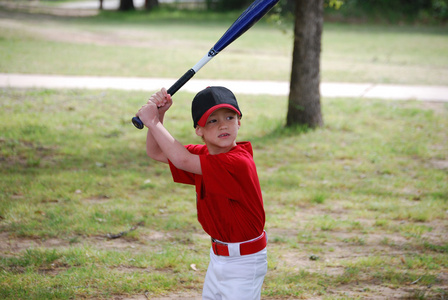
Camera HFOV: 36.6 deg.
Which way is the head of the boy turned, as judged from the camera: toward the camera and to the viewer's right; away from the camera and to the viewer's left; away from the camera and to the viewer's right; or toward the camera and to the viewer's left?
toward the camera and to the viewer's right

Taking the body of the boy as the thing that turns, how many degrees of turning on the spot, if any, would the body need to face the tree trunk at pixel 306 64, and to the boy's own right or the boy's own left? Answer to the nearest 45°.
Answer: approximately 135° to the boy's own right

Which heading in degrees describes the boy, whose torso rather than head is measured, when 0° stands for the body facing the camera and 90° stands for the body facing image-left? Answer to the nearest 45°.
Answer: approximately 45°
